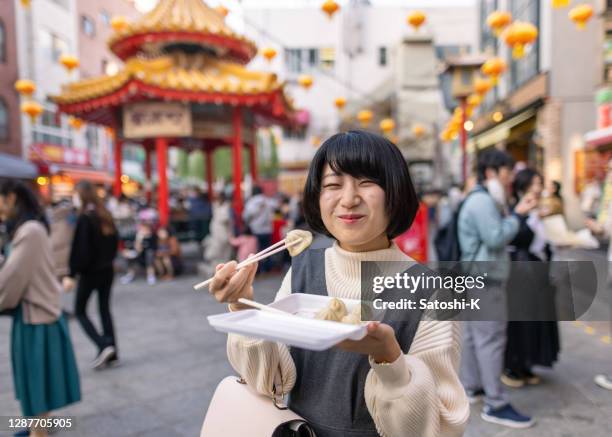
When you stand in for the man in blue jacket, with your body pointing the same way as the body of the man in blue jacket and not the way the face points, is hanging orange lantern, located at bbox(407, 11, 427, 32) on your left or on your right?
on your left

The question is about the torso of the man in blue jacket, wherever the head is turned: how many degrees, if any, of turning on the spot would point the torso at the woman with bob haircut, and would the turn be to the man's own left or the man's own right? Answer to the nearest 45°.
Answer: approximately 90° to the man's own right

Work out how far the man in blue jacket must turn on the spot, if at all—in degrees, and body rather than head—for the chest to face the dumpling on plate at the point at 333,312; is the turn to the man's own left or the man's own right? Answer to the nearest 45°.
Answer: approximately 90° to the man's own right

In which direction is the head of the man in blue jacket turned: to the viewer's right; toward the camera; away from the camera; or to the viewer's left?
to the viewer's right

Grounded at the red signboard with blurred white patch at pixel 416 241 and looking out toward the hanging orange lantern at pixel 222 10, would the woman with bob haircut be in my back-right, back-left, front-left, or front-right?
back-left

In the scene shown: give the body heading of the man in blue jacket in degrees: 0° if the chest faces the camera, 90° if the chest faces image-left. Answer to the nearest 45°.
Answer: approximately 270°

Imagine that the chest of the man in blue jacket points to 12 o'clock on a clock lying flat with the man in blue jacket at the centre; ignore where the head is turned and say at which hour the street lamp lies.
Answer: The street lamp is roughly at 9 o'clock from the man in blue jacket.

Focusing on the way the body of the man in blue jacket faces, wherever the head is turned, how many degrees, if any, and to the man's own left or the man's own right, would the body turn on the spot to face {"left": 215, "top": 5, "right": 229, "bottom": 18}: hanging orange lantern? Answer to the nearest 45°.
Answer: approximately 135° to the man's own left

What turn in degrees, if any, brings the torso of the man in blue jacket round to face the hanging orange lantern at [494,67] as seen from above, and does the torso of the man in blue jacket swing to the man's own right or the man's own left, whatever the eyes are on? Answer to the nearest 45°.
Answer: approximately 90° to the man's own left
